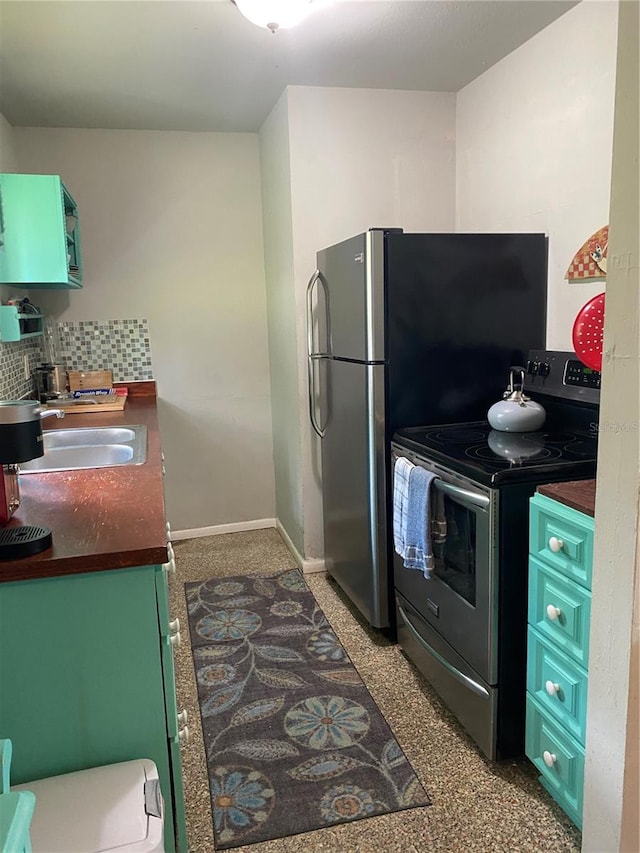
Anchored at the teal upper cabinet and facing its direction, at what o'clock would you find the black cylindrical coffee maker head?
The black cylindrical coffee maker head is roughly at 3 o'clock from the teal upper cabinet.

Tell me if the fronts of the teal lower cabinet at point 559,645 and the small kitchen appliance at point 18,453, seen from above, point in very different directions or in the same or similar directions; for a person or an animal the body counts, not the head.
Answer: very different directions

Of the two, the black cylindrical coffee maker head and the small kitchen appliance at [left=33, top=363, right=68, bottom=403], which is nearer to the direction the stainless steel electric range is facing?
the black cylindrical coffee maker head

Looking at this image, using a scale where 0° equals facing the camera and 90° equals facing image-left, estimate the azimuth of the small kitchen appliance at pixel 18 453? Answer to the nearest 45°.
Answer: approximately 270°

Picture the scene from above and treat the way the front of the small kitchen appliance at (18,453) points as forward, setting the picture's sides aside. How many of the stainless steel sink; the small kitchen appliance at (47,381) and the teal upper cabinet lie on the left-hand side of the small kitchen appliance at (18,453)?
3

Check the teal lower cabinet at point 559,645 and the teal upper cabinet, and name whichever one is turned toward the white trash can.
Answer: the teal lower cabinet

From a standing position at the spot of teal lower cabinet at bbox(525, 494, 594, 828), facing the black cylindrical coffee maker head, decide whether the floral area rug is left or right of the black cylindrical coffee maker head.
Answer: right

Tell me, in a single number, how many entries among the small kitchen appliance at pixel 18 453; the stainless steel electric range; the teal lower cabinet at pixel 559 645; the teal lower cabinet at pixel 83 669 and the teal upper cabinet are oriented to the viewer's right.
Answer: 3

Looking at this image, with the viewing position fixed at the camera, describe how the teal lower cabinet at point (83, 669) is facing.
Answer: facing to the right of the viewer

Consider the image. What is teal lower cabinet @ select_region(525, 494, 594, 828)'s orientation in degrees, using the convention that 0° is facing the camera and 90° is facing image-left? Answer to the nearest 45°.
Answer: approximately 45°

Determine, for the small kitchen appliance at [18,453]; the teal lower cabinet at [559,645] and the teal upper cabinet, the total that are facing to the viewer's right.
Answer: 2
